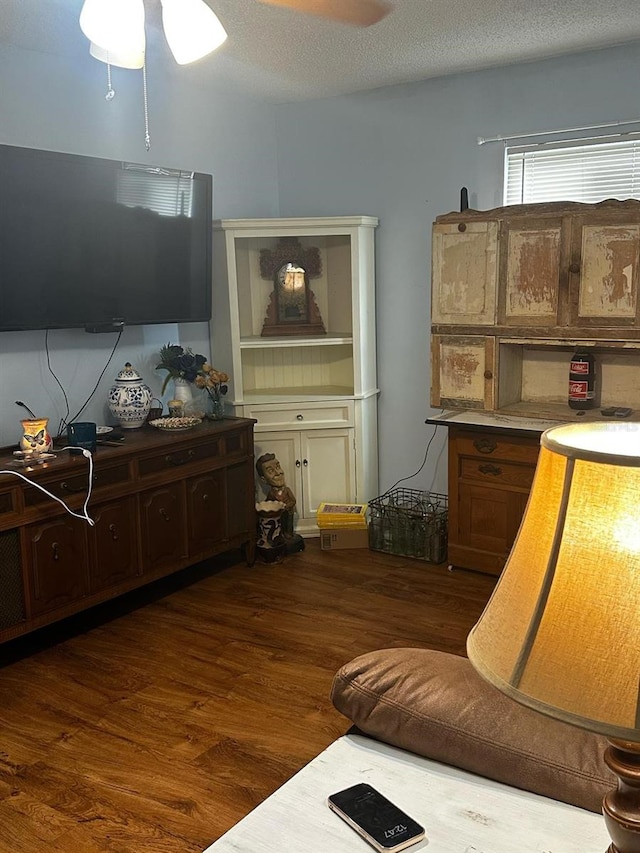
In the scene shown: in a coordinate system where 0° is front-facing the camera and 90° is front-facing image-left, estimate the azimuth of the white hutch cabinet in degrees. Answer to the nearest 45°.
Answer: approximately 0°

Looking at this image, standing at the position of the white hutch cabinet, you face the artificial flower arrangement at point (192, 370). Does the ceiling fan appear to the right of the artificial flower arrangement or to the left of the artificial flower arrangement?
left

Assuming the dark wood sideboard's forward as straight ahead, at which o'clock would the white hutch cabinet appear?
The white hutch cabinet is roughly at 9 o'clock from the dark wood sideboard.

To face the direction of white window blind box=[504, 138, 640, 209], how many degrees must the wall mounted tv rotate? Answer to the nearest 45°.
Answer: approximately 45° to its left

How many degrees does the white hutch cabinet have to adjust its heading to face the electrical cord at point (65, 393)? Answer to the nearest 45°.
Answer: approximately 45° to its right

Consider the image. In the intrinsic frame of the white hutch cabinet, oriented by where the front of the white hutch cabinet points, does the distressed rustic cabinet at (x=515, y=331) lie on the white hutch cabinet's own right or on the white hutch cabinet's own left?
on the white hutch cabinet's own left
